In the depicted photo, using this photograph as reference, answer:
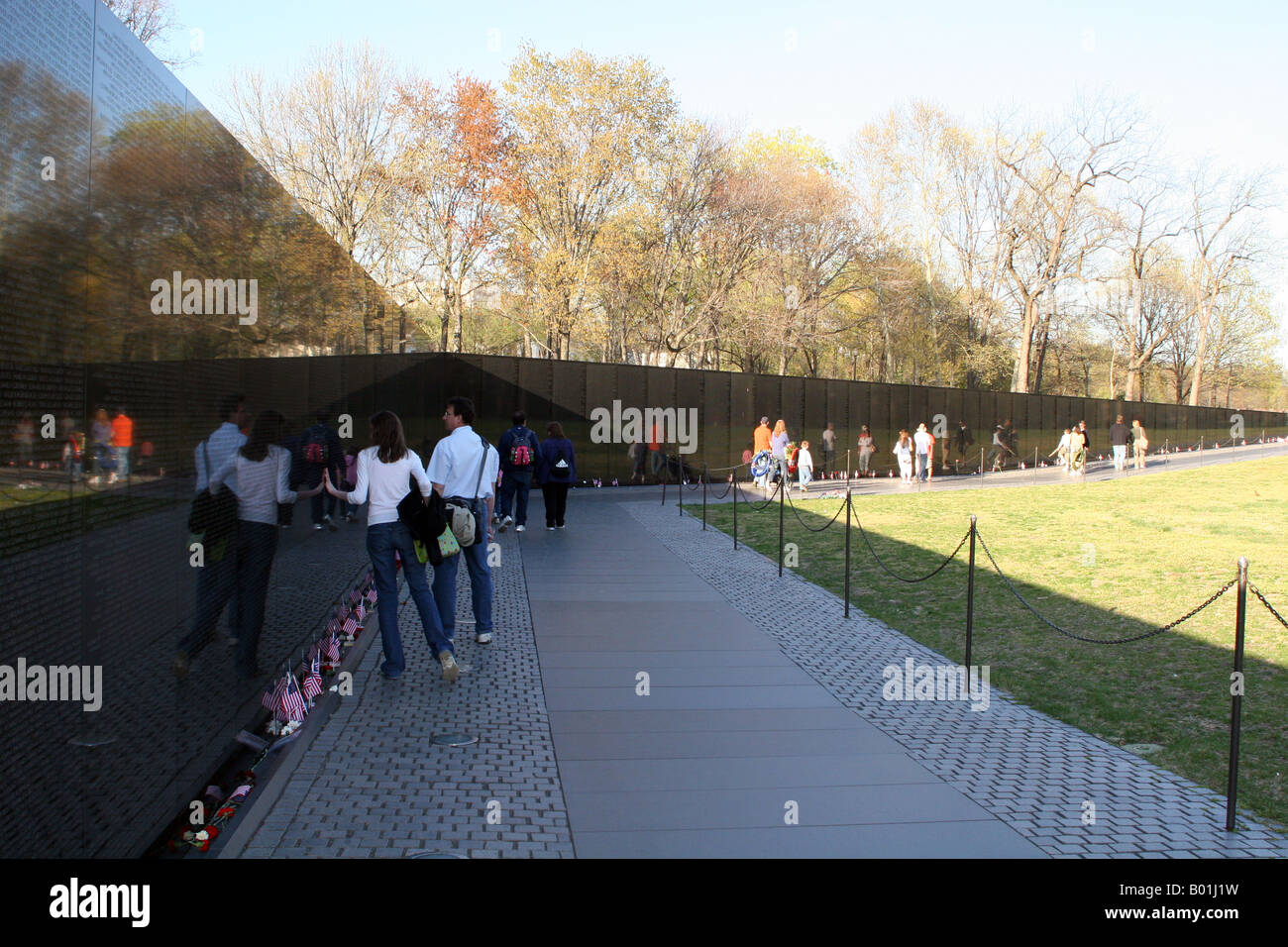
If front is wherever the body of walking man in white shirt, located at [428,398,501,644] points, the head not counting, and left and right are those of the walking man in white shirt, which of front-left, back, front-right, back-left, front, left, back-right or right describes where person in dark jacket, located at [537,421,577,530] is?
front-right

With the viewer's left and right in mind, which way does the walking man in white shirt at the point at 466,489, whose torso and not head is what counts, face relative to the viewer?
facing away from the viewer and to the left of the viewer

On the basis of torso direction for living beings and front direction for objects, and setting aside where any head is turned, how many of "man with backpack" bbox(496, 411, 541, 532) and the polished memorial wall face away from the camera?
1

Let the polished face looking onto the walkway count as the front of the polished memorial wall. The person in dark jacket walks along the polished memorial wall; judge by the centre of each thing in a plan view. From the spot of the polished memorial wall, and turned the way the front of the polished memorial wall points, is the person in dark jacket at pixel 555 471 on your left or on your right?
on your left

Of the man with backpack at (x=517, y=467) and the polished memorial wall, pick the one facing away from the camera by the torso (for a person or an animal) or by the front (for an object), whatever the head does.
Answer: the man with backpack

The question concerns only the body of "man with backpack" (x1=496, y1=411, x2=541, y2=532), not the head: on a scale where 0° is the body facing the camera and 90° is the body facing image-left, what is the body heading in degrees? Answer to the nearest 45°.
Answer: approximately 180°

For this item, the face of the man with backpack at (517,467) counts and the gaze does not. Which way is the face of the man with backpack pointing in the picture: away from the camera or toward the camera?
away from the camera

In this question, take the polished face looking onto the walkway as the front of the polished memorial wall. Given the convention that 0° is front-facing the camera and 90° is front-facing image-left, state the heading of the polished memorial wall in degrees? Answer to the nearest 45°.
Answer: approximately 315°
